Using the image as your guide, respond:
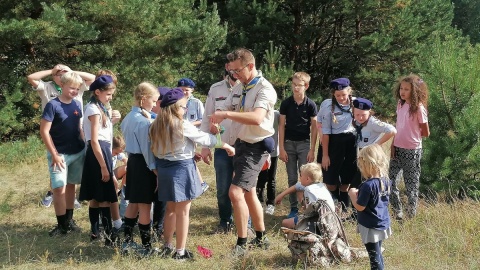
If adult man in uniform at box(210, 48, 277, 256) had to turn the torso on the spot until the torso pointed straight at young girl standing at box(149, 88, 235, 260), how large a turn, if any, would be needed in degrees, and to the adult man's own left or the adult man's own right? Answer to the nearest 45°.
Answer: approximately 45° to the adult man's own right

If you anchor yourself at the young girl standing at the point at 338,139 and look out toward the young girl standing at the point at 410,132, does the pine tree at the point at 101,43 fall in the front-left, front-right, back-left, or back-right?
back-left

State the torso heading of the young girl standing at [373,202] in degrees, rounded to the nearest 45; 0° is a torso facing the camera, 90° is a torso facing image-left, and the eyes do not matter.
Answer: approximately 135°

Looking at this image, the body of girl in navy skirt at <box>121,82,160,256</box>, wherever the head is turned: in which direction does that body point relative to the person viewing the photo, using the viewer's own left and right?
facing away from the viewer and to the right of the viewer

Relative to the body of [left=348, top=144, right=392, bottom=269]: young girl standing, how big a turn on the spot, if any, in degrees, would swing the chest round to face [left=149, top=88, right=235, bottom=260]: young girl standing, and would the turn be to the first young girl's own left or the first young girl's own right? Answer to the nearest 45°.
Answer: approximately 45° to the first young girl's own left

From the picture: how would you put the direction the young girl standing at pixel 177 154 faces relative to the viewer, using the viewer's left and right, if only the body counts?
facing away from the viewer and to the right of the viewer

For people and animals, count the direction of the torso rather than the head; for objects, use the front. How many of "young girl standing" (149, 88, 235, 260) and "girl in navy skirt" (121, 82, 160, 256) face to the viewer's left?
0

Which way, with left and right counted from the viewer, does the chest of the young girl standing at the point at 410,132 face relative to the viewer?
facing the viewer and to the left of the viewer

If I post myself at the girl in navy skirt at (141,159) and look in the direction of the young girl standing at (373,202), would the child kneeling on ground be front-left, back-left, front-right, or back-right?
front-left

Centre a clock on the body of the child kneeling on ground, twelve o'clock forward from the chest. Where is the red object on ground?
The red object on ground is roughly at 11 o'clock from the child kneeling on ground.

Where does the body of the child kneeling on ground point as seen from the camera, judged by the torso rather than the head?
to the viewer's left

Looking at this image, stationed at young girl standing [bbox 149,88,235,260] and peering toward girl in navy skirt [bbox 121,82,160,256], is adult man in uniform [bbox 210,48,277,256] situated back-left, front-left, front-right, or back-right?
back-right

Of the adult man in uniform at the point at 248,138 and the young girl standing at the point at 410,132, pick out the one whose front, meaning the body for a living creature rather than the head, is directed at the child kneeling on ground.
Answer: the young girl standing

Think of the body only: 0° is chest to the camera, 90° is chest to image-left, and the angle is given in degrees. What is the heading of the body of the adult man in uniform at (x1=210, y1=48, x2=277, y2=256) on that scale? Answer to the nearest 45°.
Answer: approximately 45°

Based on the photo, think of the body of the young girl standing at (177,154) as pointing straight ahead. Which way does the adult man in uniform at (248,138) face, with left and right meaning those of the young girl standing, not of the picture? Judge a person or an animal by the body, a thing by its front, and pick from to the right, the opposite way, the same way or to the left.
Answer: the opposite way

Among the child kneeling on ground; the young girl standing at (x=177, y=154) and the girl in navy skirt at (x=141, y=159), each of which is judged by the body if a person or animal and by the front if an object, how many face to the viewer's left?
1

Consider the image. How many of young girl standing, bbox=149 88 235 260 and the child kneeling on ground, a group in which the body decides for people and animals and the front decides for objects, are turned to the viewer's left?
1
